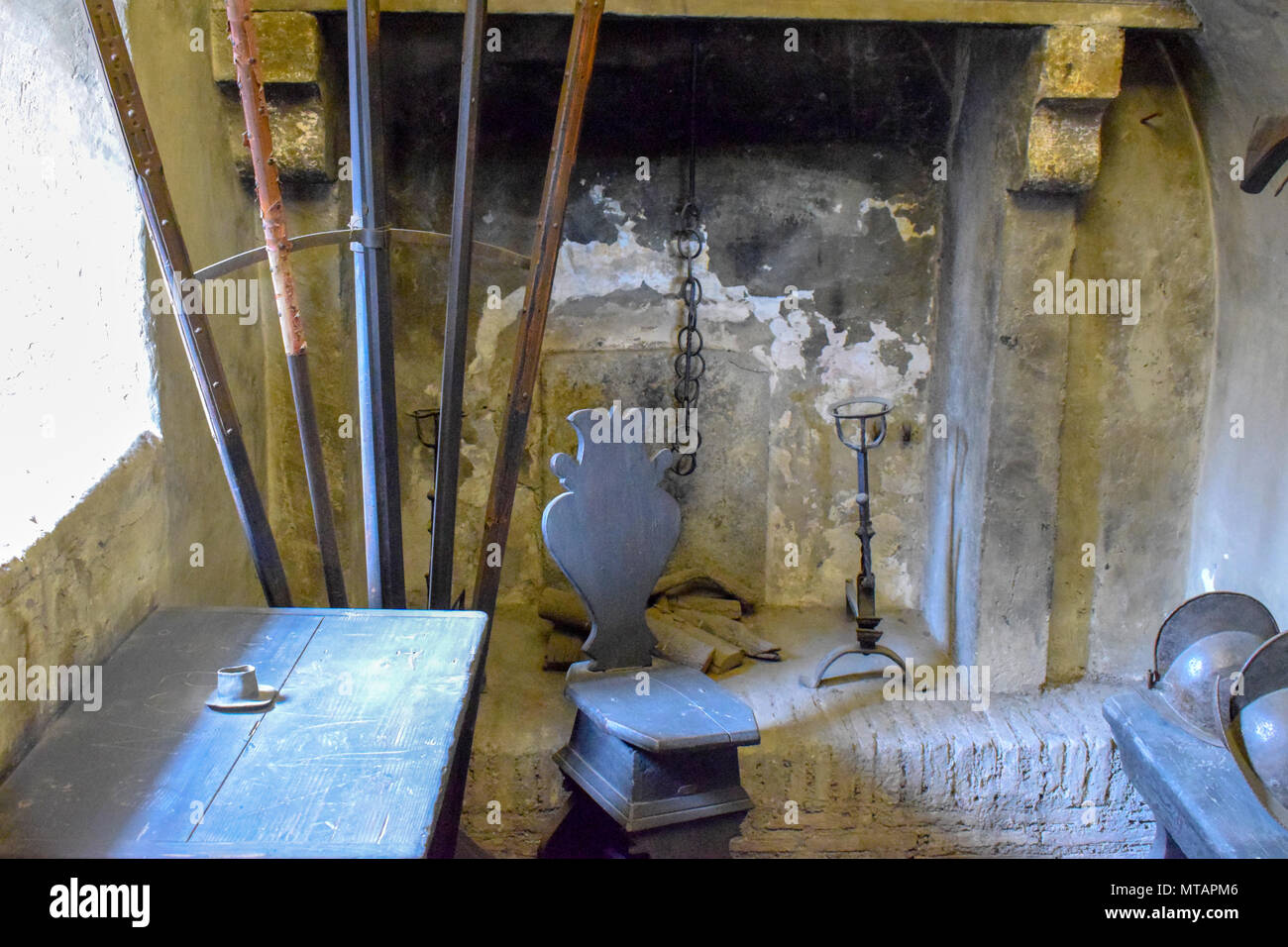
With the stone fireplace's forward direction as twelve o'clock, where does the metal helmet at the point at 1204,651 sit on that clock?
The metal helmet is roughly at 11 o'clock from the stone fireplace.

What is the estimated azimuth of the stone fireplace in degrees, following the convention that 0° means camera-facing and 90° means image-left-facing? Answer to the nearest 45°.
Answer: approximately 0°

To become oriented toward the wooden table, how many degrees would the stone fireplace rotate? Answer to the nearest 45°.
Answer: approximately 45° to its right
